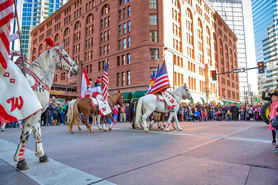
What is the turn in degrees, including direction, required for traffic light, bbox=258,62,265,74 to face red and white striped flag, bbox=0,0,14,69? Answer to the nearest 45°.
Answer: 0° — it already faces it

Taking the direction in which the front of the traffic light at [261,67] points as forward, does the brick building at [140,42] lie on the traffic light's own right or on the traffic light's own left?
on the traffic light's own right

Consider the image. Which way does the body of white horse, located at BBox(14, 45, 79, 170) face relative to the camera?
to the viewer's right

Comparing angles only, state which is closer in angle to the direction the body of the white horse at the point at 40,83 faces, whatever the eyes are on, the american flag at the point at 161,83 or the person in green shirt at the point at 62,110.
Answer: the american flag

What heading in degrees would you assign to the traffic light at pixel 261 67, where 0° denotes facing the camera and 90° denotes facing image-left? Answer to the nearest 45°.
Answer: approximately 0°

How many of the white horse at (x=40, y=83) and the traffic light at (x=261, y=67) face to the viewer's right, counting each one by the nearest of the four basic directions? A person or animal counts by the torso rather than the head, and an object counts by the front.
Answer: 1

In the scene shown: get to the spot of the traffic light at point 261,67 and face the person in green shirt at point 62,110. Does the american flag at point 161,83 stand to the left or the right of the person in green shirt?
left

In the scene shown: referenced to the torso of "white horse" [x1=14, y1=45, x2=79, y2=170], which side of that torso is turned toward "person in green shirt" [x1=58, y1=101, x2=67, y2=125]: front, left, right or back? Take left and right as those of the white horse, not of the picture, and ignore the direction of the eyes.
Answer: left
